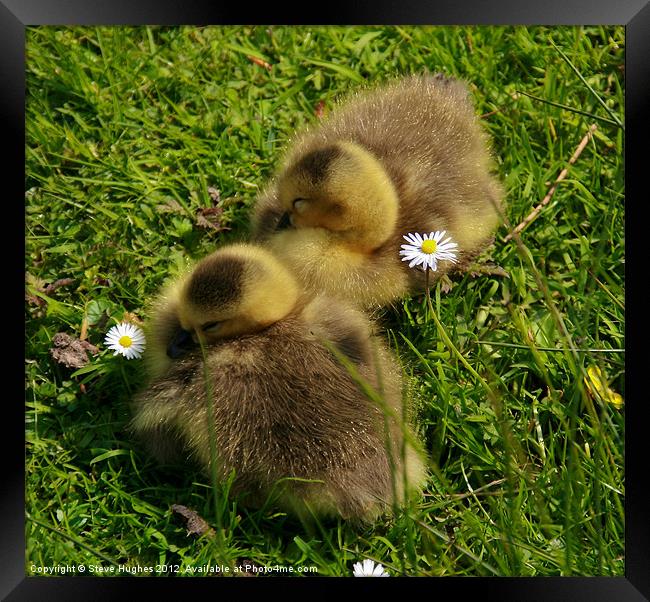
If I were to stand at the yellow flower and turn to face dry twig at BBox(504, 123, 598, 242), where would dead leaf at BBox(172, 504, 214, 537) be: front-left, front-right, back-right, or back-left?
back-left

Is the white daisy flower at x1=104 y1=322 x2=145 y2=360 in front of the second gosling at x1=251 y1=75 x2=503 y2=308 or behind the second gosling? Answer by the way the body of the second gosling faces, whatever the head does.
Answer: in front

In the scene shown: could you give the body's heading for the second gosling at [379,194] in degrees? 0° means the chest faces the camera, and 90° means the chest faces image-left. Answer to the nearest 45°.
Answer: approximately 45°

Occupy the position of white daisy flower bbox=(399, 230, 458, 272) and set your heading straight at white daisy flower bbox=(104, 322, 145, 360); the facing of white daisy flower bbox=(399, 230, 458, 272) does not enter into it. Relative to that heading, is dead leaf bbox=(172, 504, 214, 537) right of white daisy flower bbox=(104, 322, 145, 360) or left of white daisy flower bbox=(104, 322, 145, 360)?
left

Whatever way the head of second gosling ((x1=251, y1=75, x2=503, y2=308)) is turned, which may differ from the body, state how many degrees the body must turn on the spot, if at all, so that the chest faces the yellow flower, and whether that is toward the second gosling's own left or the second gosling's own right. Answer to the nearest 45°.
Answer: approximately 90° to the second gosling's own left

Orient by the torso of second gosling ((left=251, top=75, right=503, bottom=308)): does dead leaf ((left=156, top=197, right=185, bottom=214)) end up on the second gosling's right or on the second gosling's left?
on the second gosling's right

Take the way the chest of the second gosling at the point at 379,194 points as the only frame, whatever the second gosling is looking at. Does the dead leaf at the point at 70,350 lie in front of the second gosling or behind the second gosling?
in front

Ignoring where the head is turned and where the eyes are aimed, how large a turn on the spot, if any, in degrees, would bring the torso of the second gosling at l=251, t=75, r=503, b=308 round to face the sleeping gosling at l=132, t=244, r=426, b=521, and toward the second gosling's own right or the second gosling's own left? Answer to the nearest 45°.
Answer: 0° — it already faces it

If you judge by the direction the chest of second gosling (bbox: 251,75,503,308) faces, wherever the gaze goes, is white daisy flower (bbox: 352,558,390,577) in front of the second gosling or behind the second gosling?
in front
